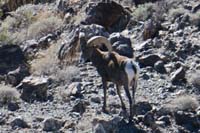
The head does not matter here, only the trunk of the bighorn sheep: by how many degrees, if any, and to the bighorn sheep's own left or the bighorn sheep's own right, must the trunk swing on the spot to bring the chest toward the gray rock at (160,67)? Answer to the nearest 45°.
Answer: approximately 90° to the bighorn sheep's own right

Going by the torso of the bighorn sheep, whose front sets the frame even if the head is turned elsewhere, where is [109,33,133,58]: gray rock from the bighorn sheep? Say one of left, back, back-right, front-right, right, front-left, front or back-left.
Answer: front-right

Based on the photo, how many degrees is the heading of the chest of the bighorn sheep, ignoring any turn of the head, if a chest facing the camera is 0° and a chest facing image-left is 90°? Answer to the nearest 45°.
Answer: approximately 135°

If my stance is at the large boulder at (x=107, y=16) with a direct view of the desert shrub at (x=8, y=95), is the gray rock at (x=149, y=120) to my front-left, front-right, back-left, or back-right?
front-left

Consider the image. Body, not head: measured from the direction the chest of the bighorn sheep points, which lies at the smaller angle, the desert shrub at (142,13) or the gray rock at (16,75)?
the gray rock

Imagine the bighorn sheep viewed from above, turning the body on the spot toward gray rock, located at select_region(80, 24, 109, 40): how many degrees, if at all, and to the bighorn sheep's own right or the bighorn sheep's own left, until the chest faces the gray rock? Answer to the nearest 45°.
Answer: approximately 45° to the bighorn sheep's own right

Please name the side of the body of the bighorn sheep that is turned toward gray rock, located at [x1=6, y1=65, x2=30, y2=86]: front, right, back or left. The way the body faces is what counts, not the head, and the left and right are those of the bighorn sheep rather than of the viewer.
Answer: front
